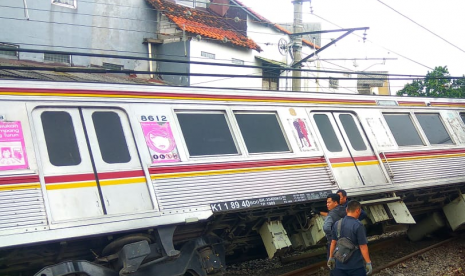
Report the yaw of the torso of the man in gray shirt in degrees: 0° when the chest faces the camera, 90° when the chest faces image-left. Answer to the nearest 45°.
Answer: approximately 90°

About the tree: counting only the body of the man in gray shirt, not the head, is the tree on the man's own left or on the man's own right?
on the man's own right

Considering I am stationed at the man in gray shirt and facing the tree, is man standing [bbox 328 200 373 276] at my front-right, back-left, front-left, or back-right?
back-right
